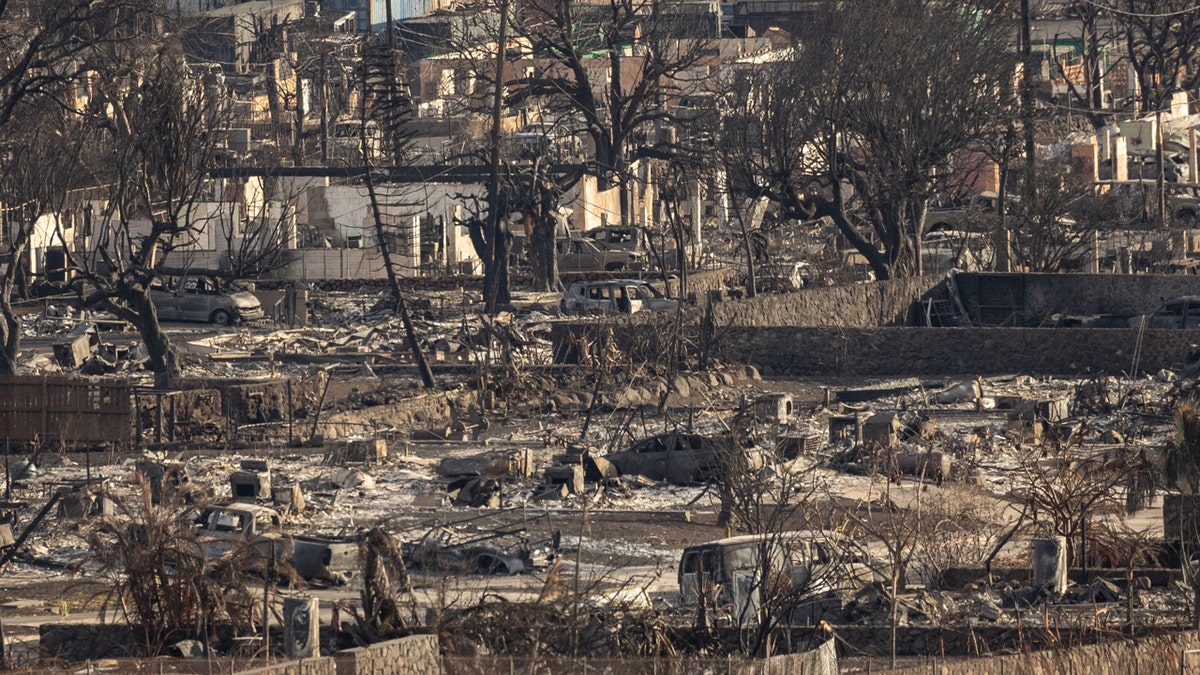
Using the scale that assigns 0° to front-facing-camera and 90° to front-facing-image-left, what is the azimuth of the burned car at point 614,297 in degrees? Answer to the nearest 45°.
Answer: approximately 270°

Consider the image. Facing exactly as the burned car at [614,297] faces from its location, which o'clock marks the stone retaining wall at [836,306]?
The stone retaining wall is roughly at 1 o'clock from the burned car.

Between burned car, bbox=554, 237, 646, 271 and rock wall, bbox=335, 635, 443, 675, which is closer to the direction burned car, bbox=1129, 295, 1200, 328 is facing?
the burned car

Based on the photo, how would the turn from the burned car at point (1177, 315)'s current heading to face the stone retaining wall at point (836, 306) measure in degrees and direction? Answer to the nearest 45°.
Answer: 0° — it already faces it

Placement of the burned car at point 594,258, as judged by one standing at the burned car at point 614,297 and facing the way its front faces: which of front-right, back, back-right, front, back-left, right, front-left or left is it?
left

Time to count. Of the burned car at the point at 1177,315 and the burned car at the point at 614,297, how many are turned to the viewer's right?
1

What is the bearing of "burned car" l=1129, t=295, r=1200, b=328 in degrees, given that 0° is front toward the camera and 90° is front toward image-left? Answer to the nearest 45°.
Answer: approximately 90°

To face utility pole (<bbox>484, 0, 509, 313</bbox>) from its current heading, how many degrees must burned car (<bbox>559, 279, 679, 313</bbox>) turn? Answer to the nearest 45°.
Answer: approximately 180°

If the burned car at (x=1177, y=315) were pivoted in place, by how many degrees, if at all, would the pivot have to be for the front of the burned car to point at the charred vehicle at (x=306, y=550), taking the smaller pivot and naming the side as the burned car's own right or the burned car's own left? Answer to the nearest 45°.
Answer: approximately 45° to the burned car's own left

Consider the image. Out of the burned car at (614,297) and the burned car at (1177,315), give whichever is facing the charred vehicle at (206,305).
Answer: the burned car at (1177,315)

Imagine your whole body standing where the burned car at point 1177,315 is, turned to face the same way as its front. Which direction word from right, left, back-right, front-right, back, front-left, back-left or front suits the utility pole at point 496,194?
front

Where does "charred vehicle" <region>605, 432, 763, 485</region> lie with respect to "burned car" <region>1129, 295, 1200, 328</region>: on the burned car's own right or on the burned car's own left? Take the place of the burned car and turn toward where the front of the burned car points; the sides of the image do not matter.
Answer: on the burned car's own left

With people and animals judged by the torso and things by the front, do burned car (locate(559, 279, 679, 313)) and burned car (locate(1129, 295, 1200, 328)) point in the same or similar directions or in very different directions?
very different directions
